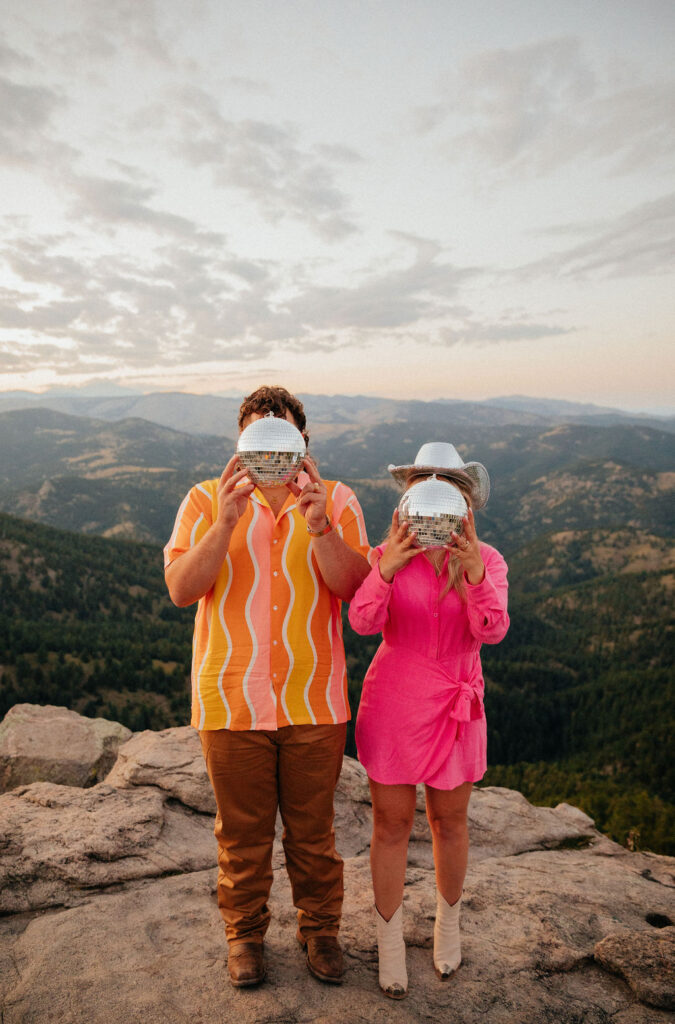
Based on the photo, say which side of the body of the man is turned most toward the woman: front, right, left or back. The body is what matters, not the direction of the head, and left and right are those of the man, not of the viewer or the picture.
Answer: left

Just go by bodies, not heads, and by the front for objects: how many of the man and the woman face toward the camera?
2

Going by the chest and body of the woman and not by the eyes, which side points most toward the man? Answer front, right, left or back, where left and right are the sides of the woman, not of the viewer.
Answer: right

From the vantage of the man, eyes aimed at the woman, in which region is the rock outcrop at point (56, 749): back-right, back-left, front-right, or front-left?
back-left

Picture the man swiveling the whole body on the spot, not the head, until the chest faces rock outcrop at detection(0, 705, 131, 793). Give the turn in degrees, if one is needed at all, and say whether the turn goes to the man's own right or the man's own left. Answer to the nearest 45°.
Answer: approximately 135° to the man's own right

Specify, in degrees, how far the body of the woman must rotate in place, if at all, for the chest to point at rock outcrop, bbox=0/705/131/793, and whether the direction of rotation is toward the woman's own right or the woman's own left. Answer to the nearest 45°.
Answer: approximately 135° to the woman's own right

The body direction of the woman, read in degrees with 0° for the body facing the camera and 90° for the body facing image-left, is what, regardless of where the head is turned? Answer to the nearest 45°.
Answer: approximately 0°
